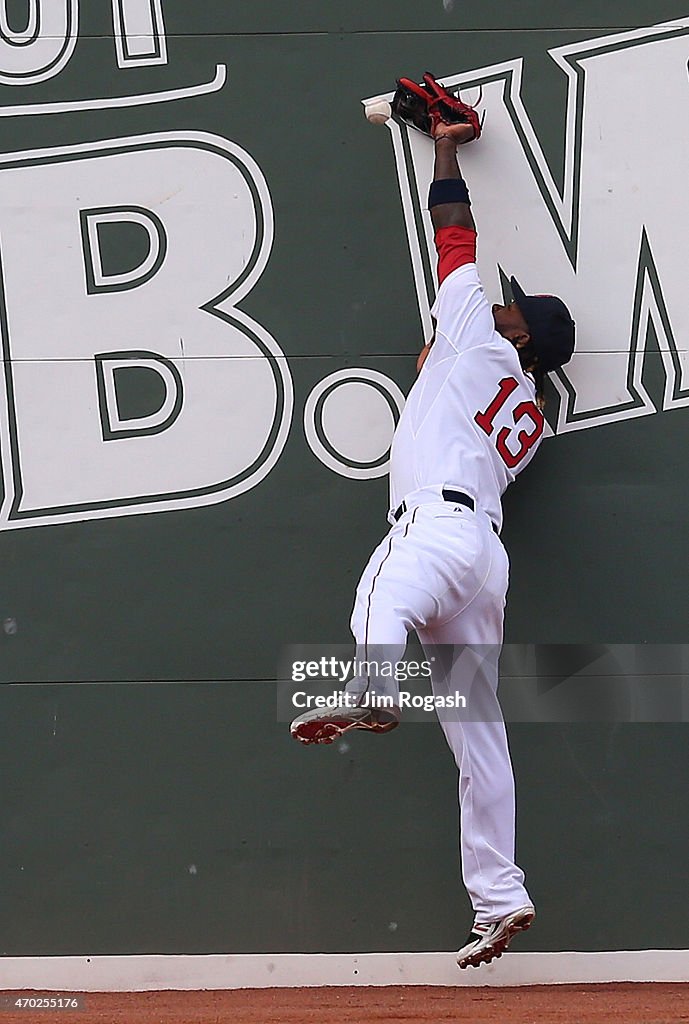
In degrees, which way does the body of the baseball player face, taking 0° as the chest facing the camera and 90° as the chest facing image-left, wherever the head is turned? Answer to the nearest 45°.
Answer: approximately 135°
